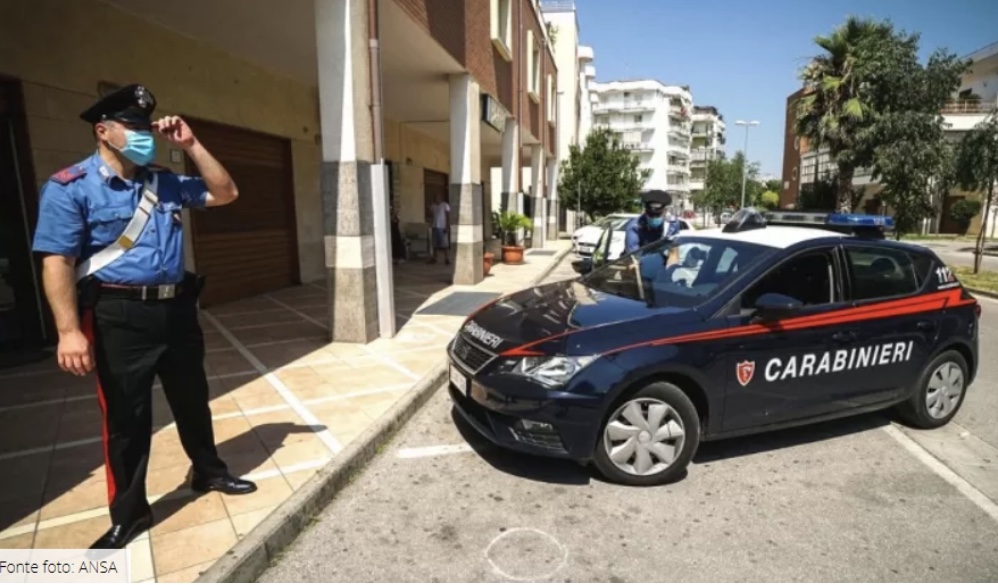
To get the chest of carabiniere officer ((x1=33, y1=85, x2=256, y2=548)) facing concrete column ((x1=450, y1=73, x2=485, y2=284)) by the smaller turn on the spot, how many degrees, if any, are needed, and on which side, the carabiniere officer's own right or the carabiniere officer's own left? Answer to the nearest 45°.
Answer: approximately 90° to the carabiniere officer's own left

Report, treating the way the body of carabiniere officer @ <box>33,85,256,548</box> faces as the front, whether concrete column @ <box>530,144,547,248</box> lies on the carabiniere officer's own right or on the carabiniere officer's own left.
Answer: on the carabiniere officer's own left

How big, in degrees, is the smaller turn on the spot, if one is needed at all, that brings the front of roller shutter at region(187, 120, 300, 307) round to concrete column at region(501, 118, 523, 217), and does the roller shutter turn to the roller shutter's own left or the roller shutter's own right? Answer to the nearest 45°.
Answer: approximately 90° to the roller shutter's own left

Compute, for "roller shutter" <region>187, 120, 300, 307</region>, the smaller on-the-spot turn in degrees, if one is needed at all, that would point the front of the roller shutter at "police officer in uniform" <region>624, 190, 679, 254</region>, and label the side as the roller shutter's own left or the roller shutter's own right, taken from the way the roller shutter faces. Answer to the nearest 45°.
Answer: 0° — it already faces them

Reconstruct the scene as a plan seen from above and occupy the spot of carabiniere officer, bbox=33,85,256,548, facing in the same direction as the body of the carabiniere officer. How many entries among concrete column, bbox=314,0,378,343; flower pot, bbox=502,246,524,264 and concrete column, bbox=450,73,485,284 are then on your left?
3

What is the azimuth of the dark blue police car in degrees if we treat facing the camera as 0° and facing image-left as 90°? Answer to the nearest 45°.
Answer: approximately 45°

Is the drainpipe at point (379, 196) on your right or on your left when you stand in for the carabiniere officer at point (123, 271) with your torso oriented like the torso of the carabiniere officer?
on your left

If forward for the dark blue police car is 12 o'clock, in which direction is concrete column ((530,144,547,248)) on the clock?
The concrete column is roughly at 4 o'clock from the dark blue police car.

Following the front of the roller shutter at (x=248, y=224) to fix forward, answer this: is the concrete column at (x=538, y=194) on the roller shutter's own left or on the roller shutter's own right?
on the roller shutter's own left

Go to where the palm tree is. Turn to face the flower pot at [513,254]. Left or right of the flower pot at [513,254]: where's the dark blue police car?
left

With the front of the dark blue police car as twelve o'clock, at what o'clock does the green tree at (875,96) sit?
The green tree is roughly at 5 o'clock from the dark blue police car.

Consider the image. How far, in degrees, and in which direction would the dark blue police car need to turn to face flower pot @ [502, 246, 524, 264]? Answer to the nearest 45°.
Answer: approximately 90° to its right
